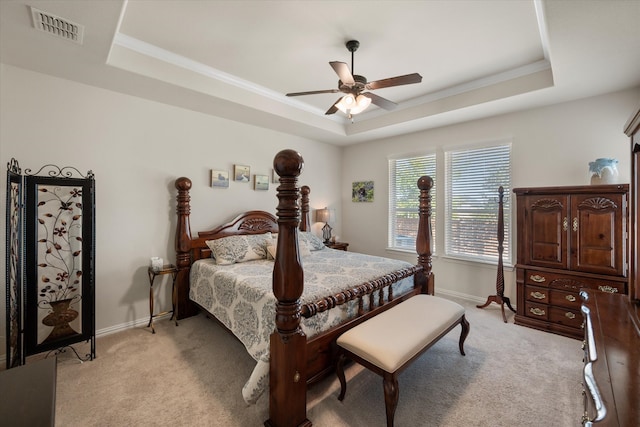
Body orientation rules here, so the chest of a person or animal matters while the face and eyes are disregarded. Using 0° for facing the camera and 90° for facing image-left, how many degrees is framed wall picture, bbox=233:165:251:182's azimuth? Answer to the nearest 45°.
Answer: approximately 315°

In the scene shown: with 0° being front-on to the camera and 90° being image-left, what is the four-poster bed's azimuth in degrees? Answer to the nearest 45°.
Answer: approximately 315°

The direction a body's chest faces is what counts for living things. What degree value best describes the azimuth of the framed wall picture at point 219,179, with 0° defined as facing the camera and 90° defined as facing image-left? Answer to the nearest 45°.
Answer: approximately 315°

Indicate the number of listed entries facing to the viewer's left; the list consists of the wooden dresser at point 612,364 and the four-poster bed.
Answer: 1

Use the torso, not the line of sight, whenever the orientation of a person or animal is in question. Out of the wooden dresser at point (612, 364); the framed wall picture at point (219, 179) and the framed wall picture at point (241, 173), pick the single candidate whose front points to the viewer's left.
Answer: the wooden dresser

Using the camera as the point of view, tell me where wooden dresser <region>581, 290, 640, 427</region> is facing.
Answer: facing to the left of the viewer

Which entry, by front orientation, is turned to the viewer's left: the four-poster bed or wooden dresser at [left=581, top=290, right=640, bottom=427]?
the wooden dresser

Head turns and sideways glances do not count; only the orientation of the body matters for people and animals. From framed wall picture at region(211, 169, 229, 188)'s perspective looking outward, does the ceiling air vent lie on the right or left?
on its right

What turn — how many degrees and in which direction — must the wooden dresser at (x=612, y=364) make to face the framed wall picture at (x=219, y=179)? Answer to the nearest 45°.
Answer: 0° — it already faces it

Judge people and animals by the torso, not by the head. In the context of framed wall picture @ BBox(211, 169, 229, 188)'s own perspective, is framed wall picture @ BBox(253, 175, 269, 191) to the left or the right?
on its left
